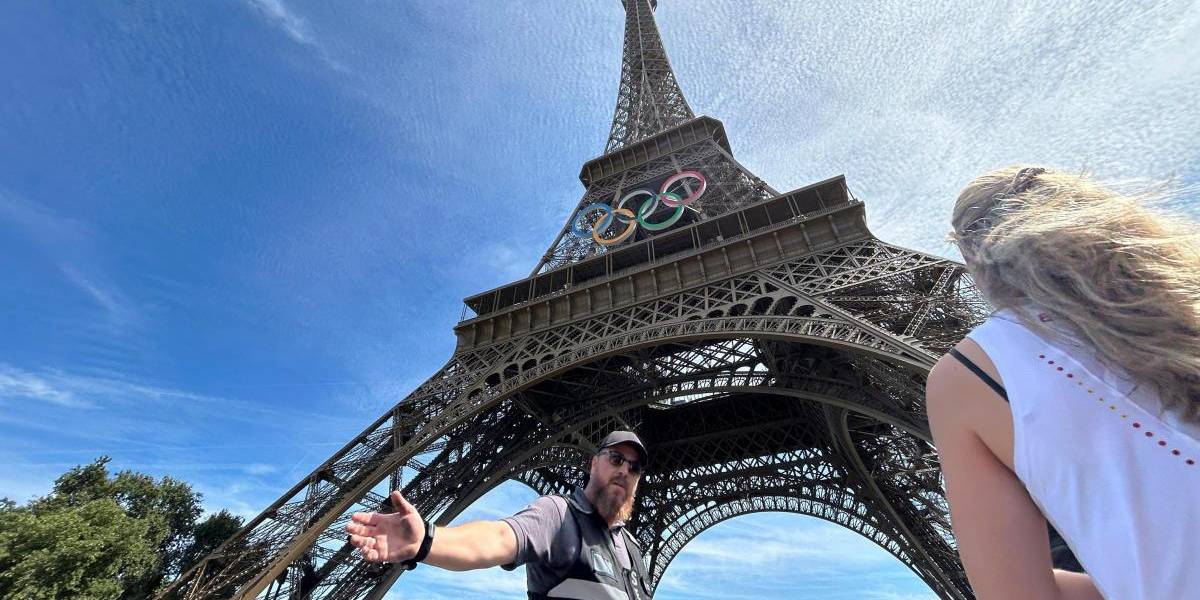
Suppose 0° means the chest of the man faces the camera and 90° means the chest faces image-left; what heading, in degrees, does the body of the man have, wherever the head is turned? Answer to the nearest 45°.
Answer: approximately 315°

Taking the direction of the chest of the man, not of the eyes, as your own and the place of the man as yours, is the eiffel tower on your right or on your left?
on your left

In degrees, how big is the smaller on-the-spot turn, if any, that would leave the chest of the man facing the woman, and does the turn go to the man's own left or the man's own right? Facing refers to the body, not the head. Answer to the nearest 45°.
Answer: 0° — they already face them

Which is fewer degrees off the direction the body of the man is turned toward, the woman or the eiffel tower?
the woman

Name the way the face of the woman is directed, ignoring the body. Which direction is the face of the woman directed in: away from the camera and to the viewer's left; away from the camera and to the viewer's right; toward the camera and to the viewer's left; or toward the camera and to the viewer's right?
away from the camera and to the viewer's left
